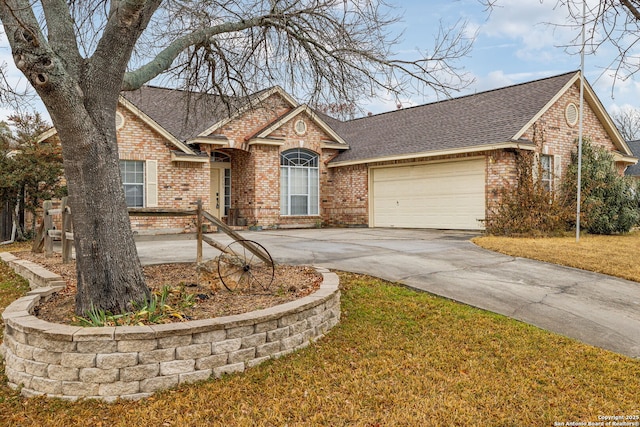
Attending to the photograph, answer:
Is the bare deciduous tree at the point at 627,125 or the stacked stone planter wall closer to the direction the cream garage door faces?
the stacked stone planter wall

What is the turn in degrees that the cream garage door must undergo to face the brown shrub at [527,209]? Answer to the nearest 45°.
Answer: approximately 90° to its left

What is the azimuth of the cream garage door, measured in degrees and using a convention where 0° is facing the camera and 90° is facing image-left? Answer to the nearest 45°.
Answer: approximately 45°

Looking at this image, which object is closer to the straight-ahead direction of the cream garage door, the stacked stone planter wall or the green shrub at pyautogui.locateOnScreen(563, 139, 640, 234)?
the stacked stone planter wall

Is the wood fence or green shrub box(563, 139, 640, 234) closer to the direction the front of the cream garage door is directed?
the wood fence
